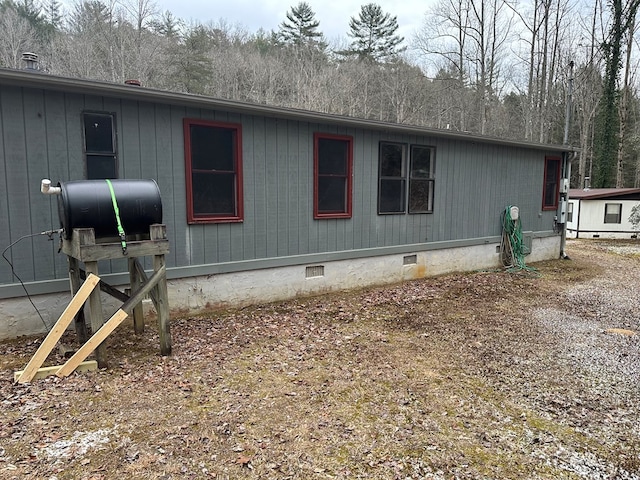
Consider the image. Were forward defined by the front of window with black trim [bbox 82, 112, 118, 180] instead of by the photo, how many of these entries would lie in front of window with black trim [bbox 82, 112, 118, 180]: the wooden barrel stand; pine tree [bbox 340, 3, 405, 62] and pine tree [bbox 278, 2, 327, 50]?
1

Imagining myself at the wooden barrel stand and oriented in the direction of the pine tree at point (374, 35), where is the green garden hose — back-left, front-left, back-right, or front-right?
front-right

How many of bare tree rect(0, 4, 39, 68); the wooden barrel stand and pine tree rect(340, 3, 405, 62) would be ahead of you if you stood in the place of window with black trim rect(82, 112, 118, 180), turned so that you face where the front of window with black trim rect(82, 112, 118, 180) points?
1

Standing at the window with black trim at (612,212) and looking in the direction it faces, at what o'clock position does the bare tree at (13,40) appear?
The bare tree is roughly at 2 o'clock from the window with black trim.

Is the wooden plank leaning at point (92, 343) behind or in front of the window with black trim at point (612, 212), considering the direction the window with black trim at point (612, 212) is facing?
in front

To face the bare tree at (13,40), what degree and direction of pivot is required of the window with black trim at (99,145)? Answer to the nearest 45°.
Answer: approximately 180°

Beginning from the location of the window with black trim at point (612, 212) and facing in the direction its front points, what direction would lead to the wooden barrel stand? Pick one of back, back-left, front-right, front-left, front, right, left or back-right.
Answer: front

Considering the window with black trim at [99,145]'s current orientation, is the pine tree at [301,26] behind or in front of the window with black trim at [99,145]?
behind

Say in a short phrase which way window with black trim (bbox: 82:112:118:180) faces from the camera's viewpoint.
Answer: facing the viewer

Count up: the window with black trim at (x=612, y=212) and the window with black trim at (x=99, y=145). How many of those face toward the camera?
2

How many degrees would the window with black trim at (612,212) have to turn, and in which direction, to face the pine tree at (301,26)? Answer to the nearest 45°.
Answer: approximately 90° to its right

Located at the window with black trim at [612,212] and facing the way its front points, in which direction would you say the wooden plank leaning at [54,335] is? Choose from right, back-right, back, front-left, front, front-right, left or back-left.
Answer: front

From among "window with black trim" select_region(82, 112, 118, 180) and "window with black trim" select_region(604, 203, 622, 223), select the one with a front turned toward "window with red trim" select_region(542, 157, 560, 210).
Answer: "window with black trim" select_region(604, 203, 622, 223)
